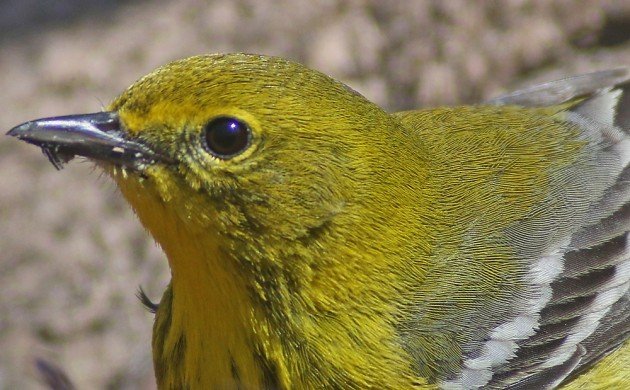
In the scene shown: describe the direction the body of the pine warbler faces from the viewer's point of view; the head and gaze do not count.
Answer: to the viewer's left
